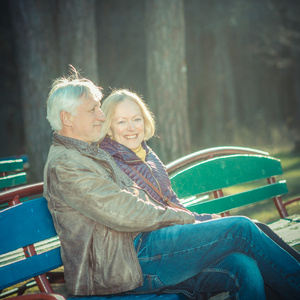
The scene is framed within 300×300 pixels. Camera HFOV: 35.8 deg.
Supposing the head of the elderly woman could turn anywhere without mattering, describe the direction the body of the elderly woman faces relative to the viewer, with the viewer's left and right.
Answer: facing the viewer and to the right of the viewer

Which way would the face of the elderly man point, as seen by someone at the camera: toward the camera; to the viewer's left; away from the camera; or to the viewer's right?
to the viewer's right

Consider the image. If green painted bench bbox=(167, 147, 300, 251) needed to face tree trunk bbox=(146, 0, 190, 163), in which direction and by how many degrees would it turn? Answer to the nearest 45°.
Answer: approximately 135° to its left

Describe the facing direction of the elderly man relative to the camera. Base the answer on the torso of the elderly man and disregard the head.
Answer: to the viewer's right
